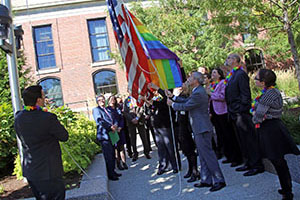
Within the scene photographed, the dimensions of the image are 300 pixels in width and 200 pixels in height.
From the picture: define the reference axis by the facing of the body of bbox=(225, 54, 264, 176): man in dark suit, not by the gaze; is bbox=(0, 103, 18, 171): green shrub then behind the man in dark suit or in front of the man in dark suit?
in front

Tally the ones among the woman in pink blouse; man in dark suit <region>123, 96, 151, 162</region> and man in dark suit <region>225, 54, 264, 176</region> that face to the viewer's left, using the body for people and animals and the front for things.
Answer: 2

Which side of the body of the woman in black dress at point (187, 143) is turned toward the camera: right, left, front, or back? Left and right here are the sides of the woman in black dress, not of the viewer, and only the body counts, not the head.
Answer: left

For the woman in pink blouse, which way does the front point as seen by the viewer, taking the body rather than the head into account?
to the viewer's left

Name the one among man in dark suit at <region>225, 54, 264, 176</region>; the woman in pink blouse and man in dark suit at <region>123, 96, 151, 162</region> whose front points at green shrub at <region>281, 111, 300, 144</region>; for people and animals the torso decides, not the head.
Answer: man in dark suit at <region>123, 96, 151, 162</region>

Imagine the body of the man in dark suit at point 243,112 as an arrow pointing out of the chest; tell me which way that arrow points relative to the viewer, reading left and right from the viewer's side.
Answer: facing to the left of the viewer

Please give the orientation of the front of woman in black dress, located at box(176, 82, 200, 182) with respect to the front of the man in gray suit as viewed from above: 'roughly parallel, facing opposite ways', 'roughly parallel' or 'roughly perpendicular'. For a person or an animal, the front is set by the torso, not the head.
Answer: roughly parallel

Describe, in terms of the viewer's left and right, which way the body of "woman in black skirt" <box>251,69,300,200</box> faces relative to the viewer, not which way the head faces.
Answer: facing to the left of the viewer

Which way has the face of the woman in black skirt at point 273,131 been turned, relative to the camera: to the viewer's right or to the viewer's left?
to the viewer's left

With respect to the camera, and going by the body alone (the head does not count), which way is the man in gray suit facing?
to the viewer's left

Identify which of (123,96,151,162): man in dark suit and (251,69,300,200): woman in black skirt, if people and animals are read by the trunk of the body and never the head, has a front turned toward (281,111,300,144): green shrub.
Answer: the man in dark suit
